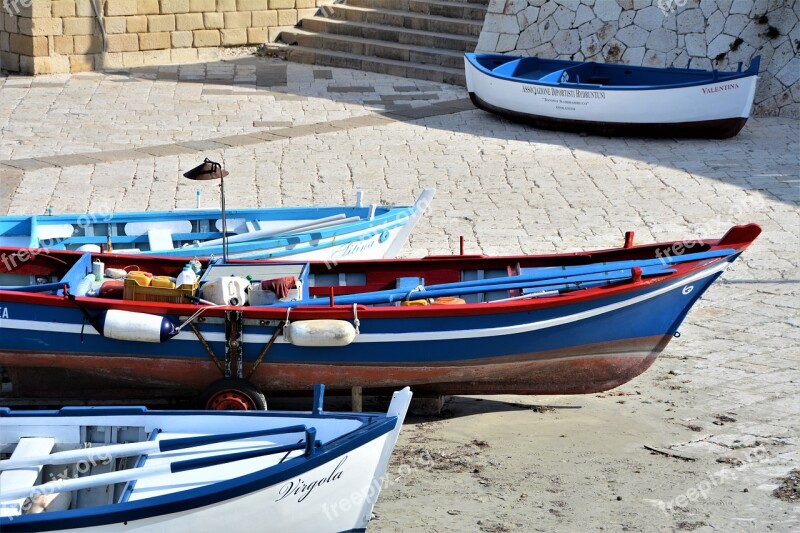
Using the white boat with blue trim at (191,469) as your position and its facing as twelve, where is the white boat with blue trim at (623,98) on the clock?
the white boat with blue trim at (623,98) is roughly at 10 o'clock from the white boat with blue trim at (191,469).

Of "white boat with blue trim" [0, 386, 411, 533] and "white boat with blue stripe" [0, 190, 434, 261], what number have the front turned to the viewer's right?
2

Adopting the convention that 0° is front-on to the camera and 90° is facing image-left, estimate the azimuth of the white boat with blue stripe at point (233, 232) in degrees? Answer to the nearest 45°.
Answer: approximately 270°

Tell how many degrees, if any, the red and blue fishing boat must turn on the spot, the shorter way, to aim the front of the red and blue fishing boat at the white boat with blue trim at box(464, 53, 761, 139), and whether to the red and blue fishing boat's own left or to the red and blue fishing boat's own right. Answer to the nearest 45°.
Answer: approximately 45° to the red and blue fishing boat's own left

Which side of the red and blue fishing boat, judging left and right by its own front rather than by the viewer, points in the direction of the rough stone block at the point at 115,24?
left

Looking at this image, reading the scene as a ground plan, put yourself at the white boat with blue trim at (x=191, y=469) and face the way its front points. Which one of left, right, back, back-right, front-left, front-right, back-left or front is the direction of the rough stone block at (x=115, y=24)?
left

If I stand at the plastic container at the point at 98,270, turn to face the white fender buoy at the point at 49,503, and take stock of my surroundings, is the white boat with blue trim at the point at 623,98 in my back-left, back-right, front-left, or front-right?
back-left

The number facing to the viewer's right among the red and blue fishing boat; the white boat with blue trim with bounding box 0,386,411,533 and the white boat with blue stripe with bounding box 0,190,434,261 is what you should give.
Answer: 3

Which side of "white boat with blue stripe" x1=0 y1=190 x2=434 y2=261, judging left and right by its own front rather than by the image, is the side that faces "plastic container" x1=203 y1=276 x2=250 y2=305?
right

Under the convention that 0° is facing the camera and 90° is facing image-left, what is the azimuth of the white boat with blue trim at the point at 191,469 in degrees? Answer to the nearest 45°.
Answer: approximately 270°

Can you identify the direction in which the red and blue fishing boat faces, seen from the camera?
facing to the right of the viewer

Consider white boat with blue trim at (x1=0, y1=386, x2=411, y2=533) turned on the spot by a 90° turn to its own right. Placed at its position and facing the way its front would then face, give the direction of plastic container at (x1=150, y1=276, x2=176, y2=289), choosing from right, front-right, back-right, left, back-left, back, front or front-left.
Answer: back

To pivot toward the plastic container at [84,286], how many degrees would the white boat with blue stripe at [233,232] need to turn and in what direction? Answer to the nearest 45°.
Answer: approximately 135° to its right
